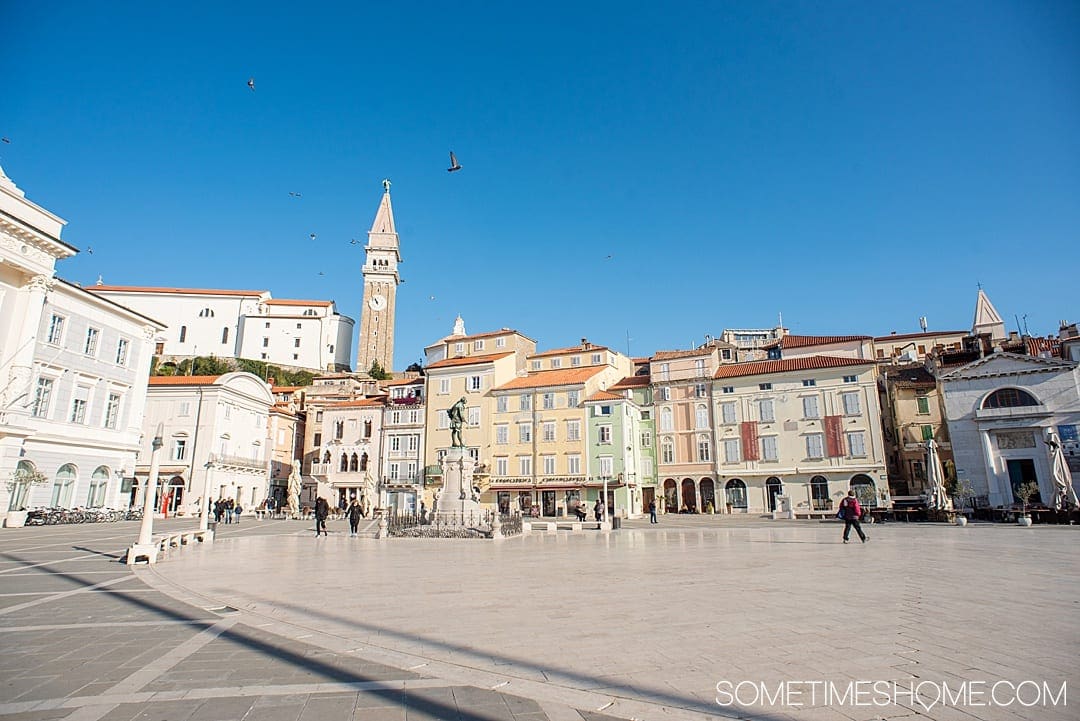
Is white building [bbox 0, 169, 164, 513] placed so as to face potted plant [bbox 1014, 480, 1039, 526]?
yes

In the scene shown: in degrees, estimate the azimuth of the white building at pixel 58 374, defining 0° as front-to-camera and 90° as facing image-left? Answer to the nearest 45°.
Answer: approximately 315°

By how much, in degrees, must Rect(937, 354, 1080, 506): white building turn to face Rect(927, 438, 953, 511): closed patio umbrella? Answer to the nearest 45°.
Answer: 0° — it already faces it

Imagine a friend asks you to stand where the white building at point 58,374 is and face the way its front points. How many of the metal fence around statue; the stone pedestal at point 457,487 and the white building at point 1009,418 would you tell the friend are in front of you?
3

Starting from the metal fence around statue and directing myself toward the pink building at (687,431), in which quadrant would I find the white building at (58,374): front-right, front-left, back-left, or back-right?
back-left

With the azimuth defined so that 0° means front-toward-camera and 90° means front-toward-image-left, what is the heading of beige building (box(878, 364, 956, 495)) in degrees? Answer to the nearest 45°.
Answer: approximately 0°

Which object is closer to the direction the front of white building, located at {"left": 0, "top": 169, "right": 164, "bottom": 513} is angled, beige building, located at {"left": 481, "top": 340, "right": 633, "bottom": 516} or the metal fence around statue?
the metal fence around statue

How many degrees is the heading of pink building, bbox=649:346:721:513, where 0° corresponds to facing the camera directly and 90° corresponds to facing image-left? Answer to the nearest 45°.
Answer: approximately 0°

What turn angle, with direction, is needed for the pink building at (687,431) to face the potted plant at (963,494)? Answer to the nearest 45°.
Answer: approximately 45° to its left

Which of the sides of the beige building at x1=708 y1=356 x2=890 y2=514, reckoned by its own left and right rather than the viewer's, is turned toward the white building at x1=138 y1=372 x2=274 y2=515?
right
